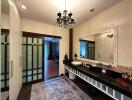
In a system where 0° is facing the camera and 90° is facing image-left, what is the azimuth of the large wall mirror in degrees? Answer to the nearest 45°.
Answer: approximately 45°

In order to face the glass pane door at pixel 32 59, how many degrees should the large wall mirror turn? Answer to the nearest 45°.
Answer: approximately 45° to its right
